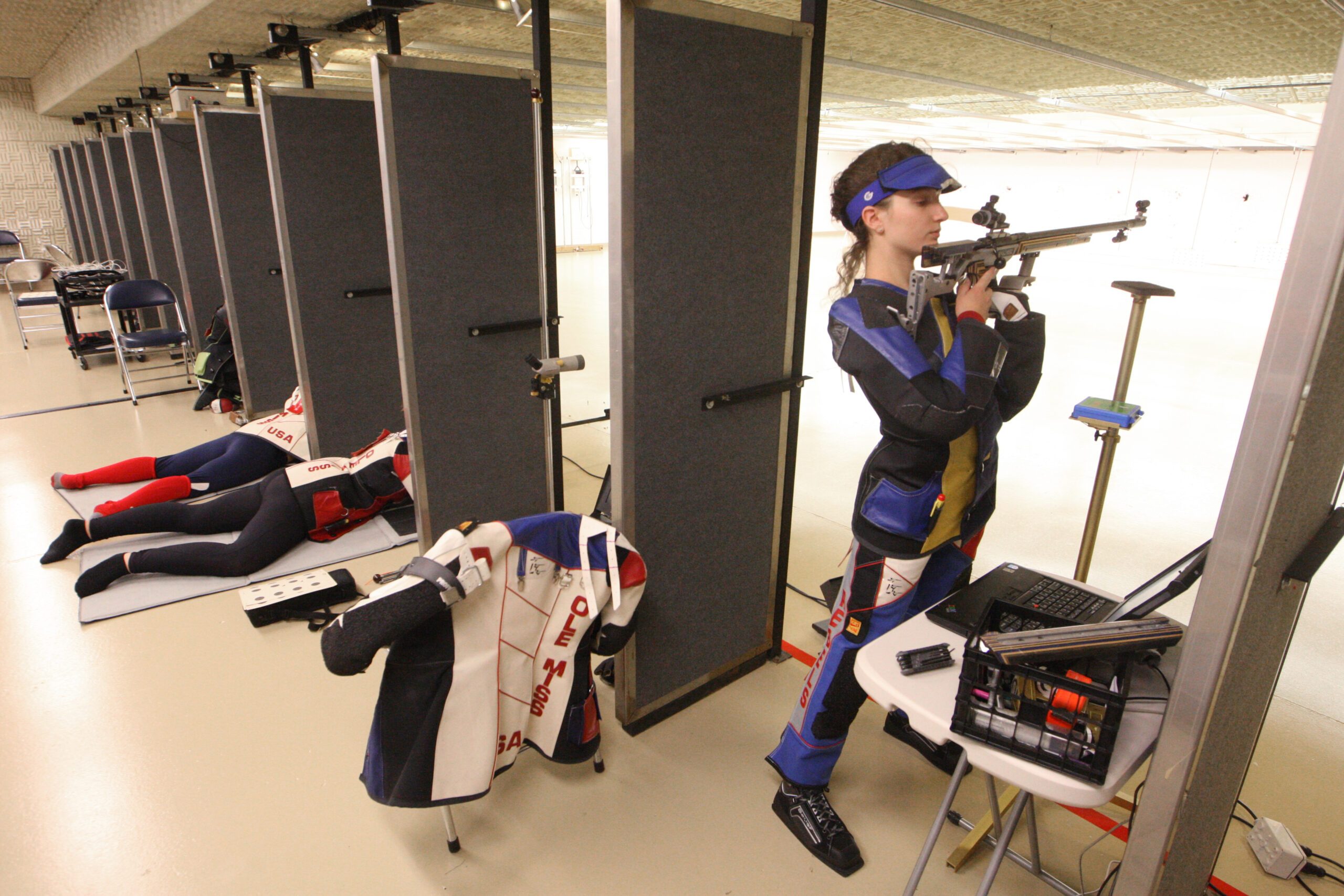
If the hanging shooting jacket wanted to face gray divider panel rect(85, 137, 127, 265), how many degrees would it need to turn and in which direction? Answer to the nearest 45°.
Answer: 0° — it already faces it
